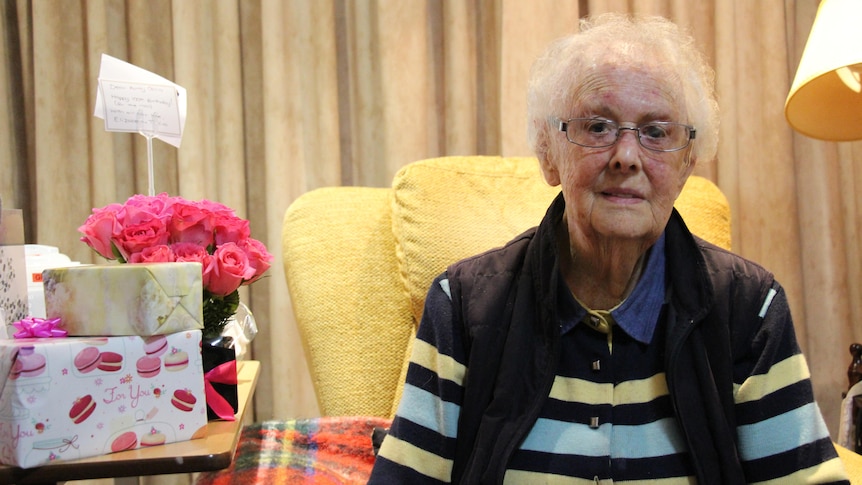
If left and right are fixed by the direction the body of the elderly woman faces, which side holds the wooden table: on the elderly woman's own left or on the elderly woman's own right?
on the elderly woman's own right

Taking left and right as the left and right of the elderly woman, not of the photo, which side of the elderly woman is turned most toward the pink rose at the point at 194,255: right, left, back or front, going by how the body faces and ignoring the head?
right

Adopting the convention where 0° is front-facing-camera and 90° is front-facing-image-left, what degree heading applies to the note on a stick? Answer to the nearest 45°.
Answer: approximately 0°

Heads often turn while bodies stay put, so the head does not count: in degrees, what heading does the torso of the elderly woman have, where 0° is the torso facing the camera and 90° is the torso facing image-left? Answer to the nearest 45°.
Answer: approximately 0°

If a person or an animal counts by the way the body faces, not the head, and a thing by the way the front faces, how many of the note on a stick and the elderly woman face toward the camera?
2
